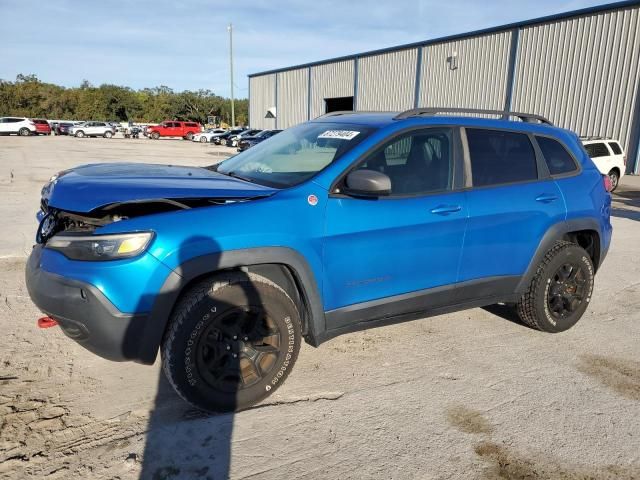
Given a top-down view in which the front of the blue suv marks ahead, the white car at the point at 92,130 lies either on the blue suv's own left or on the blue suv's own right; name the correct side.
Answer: on the blue suv's own right

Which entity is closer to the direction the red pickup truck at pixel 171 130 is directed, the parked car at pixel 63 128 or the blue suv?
the parked car

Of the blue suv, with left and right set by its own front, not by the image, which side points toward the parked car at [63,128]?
right

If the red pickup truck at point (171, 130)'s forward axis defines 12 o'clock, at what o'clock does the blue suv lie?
The blue suv is roughly at 9 o'clock from the red pickup truck.

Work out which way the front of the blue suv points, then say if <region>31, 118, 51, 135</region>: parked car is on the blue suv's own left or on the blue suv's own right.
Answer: on the blue suv's own right

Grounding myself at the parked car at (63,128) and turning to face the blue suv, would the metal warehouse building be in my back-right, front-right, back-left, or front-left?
front-left

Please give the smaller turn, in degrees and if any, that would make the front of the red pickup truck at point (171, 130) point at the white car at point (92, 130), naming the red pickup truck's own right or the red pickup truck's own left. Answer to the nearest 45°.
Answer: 0° — it already faces it

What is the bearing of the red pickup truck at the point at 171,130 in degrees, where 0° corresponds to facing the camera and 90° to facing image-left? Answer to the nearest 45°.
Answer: approximately 90°

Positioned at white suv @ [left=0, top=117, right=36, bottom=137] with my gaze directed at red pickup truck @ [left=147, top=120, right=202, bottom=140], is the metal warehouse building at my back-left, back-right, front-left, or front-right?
front-right
